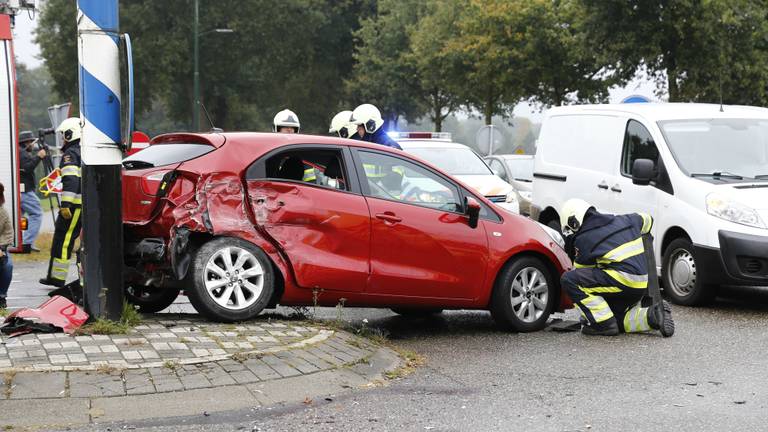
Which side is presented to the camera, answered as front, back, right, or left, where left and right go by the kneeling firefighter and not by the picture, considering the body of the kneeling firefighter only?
left

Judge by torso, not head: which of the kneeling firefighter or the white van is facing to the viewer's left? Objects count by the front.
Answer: the kneeling firefighter

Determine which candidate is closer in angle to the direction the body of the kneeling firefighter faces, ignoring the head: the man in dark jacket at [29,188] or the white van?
the man in dark jacket

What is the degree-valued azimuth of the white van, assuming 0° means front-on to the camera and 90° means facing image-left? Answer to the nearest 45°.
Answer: approximately 315°

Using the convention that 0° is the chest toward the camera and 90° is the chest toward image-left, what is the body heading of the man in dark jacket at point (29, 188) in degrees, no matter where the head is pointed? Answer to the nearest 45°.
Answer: approximately 270°

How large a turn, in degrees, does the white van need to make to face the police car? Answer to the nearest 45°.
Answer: approximately 180°

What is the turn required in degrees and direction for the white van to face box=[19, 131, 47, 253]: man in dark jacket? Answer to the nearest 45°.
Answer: approximately 135° to its right

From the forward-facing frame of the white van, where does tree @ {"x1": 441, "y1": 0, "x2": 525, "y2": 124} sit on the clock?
The tree is roughly at 7 o'clock from the white van.

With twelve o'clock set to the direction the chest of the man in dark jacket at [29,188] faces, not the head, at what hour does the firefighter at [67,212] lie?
The firefighter is roughly at 3 o'clock from the man in dark jacket.

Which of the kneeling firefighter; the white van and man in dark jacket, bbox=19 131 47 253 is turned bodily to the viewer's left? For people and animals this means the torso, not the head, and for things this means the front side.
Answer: the kneeling firefighter

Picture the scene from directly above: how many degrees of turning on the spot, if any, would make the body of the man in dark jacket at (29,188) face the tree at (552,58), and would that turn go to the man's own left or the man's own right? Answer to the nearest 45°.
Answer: approximately 45° to the man's own left

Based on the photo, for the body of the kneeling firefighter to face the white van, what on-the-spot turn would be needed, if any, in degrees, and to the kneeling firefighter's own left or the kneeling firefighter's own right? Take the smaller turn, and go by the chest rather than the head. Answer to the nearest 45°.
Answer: approximately 90° to the kneeling firefighter's own right
